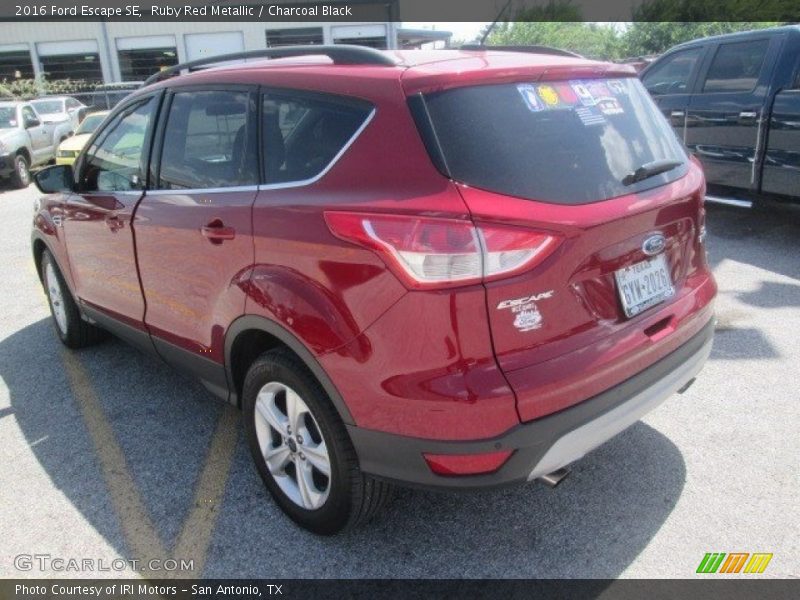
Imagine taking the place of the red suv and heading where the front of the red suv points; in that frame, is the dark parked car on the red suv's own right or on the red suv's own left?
on the red suv's own right

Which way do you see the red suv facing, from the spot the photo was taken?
facing away from the viewer and to the left of the viewer

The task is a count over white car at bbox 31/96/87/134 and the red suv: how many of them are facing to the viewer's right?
0

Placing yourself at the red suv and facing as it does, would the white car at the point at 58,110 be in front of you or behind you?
in front

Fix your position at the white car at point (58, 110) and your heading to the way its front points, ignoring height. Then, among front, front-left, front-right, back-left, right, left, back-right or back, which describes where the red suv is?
front-left

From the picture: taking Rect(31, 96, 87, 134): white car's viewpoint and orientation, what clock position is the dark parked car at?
The dark parked car is roughly at 10 o'clock from the white car.

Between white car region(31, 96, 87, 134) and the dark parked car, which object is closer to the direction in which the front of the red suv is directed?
the white car
